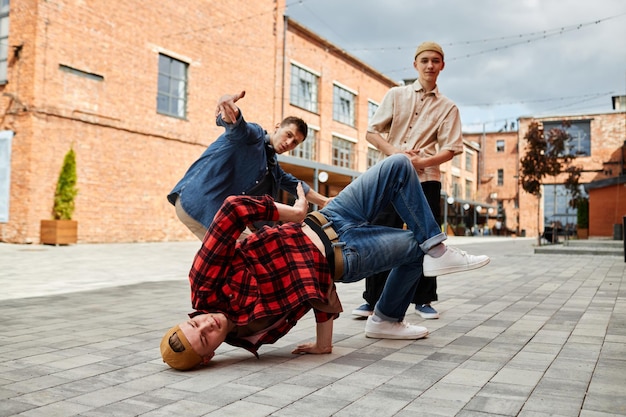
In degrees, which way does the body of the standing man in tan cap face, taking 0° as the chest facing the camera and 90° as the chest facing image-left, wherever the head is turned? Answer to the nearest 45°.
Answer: approximately 0°

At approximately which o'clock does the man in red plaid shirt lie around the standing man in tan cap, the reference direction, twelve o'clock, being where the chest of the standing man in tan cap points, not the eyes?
The man in red plaid shirt is roughly at 1 o'clock from the standing man in tan cap.

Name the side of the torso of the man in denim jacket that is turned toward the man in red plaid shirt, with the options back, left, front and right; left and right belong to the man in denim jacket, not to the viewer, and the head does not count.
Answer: front

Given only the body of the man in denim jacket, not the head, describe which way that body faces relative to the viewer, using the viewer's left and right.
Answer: facing the viewer and to the right of the viewer

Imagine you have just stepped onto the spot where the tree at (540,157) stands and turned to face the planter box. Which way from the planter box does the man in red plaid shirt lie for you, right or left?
left

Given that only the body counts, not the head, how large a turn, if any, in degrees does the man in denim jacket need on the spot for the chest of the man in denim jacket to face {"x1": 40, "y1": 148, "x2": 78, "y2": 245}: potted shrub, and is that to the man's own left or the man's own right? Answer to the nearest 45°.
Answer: approximately 135° to the man's own left

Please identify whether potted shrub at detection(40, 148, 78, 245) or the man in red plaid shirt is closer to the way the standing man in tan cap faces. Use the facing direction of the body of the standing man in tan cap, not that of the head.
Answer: the man in red plaid shirt

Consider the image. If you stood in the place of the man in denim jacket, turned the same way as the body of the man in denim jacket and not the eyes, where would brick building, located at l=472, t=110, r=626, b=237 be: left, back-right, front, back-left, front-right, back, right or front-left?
left

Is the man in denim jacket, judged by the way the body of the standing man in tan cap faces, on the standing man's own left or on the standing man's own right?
on the standing man's own right

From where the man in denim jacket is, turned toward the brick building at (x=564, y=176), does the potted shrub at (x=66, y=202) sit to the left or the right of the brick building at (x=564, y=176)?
left

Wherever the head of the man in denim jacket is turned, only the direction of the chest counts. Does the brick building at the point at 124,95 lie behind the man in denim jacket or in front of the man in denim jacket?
behind

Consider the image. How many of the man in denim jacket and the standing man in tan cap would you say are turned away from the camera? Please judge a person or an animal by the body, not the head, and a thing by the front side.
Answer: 0

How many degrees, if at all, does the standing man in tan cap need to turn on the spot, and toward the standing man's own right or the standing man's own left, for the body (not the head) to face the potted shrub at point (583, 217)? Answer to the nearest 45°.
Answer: approximately 180°
